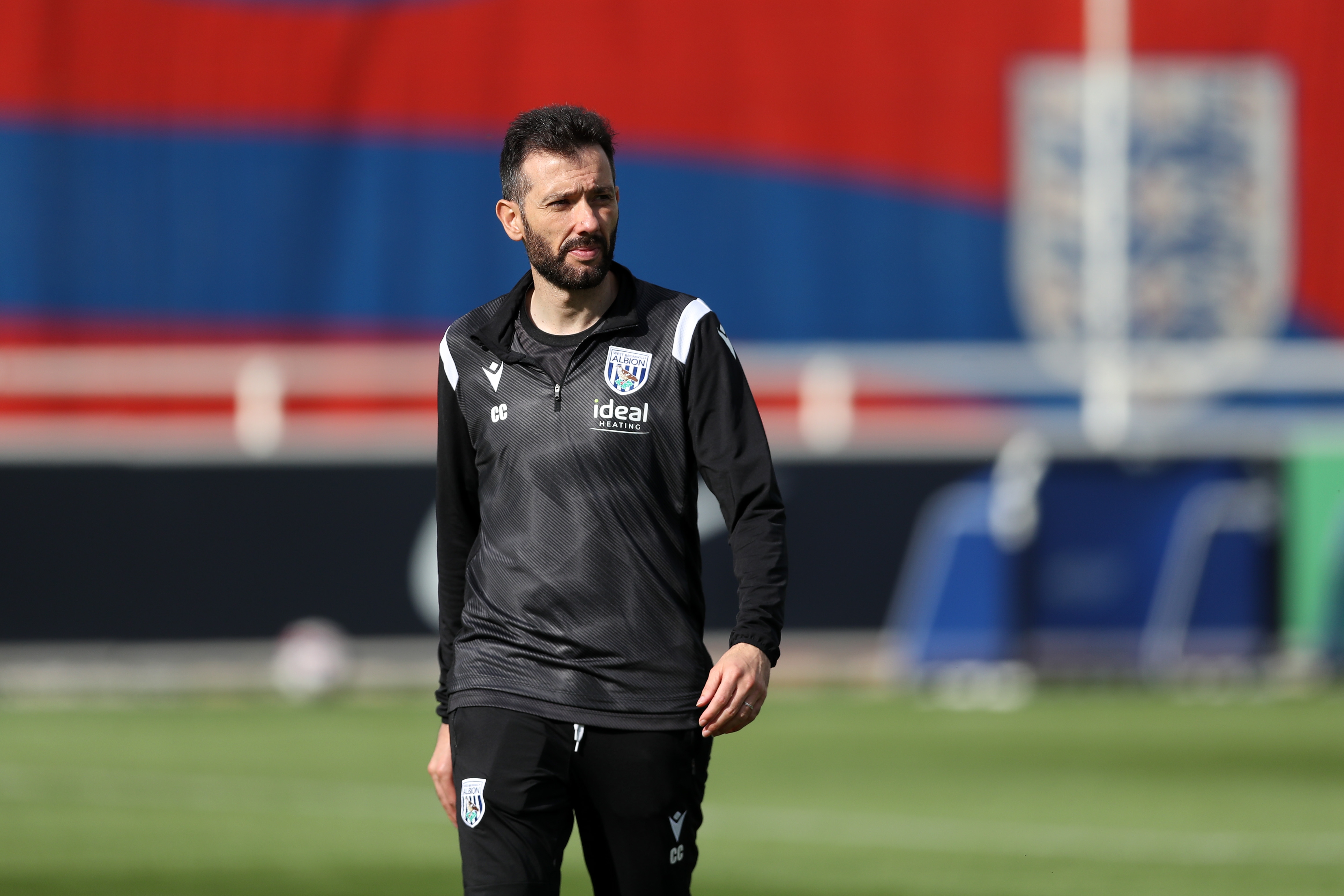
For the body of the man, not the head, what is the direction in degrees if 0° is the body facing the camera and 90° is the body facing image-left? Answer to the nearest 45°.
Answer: approximately 0°

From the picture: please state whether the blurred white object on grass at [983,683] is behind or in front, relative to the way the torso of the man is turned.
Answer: behind

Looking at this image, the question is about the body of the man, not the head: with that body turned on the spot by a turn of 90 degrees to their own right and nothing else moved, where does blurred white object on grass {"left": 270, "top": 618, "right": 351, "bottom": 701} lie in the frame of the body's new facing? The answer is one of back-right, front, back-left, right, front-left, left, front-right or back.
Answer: right
